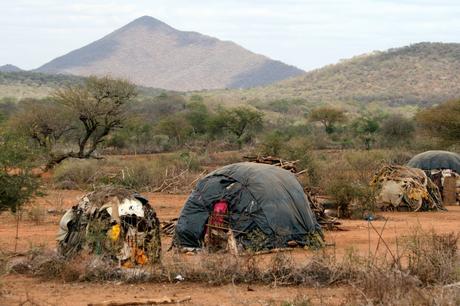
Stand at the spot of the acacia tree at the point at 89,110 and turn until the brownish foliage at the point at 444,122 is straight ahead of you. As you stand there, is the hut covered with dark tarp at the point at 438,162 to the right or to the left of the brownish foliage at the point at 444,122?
right

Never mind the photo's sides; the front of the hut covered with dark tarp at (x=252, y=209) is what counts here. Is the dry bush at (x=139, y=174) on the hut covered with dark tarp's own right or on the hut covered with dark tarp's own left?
on the hut covered with dark tarp's own right

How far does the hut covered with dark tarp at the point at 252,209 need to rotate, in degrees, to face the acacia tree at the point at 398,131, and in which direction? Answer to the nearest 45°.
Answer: approximately 135° to its right

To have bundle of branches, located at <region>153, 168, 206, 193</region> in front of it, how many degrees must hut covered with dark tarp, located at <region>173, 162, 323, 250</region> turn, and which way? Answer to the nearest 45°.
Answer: approximately 135° to its right

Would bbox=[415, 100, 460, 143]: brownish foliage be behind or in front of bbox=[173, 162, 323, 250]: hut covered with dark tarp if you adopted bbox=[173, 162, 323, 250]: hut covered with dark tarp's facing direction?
behind

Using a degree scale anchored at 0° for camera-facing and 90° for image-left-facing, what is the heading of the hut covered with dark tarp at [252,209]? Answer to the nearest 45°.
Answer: approximately 45°

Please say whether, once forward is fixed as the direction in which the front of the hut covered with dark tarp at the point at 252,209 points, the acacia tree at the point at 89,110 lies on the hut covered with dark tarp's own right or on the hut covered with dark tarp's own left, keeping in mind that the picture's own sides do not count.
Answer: on the hut covered with dark tarp's own right

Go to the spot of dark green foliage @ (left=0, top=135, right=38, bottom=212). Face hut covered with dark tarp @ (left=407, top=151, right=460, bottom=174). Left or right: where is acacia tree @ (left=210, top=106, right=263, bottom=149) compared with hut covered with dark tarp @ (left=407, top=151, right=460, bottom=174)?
left
